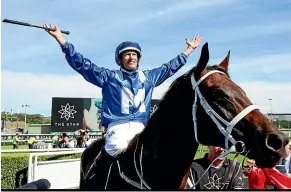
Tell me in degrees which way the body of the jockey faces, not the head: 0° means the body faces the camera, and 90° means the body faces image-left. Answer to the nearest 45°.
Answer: approximately 315°
